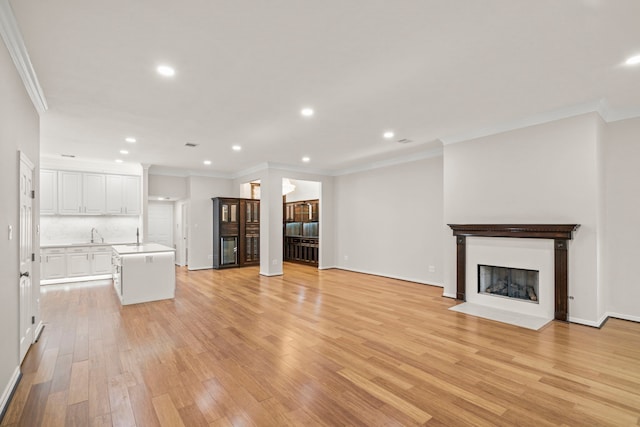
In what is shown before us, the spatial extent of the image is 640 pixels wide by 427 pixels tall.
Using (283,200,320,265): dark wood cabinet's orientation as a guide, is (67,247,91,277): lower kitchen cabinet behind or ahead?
ahead

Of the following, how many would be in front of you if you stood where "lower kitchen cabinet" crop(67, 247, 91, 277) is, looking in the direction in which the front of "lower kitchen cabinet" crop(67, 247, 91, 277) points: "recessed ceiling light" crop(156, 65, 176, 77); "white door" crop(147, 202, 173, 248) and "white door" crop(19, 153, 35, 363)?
2

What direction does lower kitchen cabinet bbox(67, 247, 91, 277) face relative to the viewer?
toward the camera

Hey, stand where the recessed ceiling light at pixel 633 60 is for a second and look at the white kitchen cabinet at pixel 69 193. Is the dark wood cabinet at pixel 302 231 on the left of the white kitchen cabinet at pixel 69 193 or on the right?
right

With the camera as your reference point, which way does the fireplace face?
facing the viewer and to the left of the viewer

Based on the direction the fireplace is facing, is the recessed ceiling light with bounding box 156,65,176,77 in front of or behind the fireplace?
in front

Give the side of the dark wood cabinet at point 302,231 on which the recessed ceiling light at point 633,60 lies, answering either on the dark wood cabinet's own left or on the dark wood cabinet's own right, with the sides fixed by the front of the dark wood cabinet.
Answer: on the dark wood cabinet's own left

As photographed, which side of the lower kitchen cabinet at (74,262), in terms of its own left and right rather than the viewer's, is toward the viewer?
front

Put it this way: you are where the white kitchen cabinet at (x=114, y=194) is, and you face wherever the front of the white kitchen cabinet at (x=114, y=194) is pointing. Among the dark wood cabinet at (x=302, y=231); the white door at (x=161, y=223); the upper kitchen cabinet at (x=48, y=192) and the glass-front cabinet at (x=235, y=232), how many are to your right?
1

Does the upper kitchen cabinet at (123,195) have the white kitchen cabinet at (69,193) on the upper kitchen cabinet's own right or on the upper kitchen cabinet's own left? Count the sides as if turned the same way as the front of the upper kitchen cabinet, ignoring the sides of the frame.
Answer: on the upper kitchen cabinet's own right

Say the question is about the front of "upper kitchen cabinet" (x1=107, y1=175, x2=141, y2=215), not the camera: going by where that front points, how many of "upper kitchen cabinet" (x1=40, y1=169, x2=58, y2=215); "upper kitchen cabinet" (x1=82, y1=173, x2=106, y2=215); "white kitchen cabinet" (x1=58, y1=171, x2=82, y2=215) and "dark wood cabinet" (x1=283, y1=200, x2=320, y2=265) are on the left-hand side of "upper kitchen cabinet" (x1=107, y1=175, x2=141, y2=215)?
1

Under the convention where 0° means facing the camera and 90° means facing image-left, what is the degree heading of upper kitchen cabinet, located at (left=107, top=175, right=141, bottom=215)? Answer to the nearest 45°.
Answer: approximately 0°
